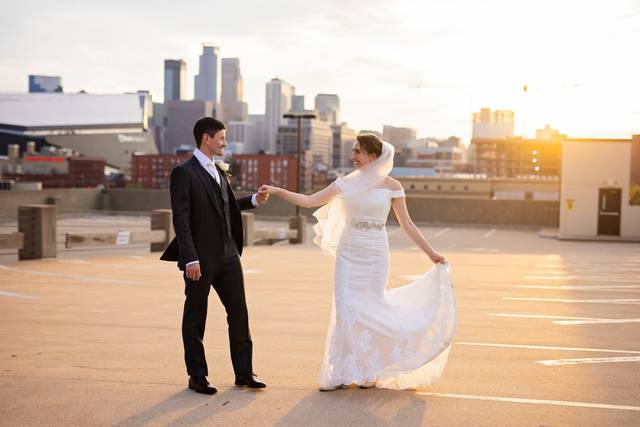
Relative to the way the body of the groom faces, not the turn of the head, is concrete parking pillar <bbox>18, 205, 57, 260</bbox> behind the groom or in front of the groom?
behind

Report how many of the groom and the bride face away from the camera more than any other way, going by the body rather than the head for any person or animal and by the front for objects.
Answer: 0

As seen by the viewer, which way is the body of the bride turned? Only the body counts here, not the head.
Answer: toward the camera

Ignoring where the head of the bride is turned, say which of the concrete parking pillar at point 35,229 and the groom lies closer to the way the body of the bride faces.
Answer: the groom

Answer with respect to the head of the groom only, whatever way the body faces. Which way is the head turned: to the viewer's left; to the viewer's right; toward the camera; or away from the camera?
to the viewer's right

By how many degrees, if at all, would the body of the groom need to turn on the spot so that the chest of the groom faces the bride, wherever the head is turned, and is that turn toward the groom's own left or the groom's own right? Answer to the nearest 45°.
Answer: approximately 45° to the groom's own left

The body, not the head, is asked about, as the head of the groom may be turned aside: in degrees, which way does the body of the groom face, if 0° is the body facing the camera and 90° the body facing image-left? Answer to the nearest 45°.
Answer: approximately 315°

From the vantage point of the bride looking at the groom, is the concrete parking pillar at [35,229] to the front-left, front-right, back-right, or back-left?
front-right

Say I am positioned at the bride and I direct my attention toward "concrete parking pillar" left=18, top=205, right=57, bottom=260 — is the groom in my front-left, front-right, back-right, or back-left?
front-left

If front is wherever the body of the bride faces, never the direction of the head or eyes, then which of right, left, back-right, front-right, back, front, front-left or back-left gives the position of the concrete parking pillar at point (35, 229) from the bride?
back-right

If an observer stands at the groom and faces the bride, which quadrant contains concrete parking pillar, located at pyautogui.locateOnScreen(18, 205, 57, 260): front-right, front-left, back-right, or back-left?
back-left

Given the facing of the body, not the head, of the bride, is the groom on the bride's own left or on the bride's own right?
on the bride's own right

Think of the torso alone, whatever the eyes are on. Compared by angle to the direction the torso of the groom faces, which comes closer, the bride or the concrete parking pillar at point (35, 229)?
the bride
